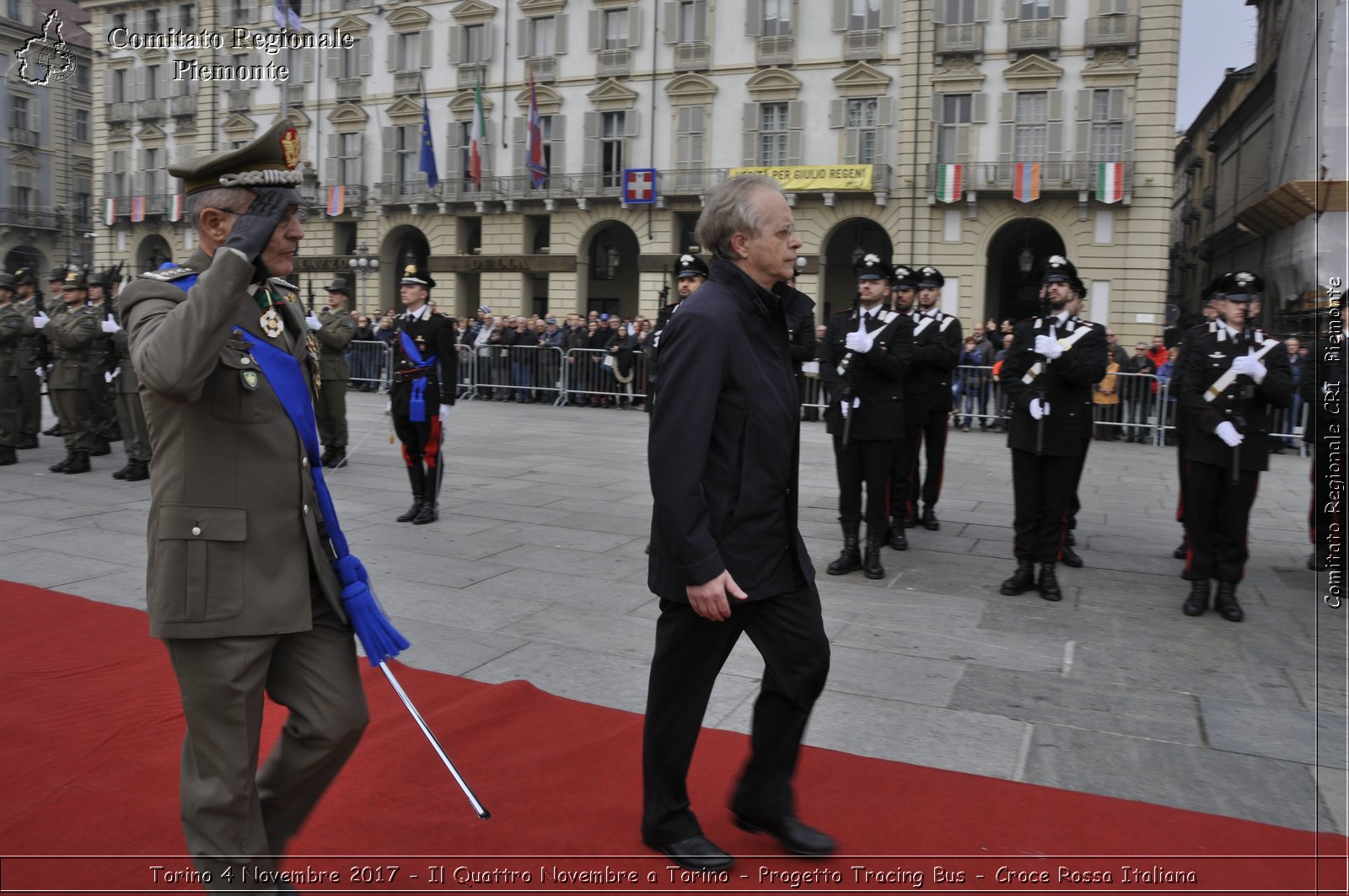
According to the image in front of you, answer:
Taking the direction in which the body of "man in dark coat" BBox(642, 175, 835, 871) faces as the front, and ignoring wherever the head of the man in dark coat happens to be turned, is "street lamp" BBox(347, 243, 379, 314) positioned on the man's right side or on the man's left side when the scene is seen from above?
on the man's left side

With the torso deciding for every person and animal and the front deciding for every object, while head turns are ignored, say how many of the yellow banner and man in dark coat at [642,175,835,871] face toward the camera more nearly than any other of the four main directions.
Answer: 1

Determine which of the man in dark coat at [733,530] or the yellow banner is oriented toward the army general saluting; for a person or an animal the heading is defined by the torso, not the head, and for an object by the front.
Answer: the yellow banner

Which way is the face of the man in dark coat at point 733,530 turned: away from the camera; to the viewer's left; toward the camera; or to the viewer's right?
to the viewer's right

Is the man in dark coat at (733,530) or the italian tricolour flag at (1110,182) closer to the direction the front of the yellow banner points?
the man in dark coat

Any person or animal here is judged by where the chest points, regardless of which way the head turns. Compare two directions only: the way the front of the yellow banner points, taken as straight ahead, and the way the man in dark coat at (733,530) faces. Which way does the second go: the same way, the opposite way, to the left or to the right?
to the left

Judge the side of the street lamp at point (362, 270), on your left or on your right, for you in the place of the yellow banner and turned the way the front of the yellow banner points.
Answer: on your right

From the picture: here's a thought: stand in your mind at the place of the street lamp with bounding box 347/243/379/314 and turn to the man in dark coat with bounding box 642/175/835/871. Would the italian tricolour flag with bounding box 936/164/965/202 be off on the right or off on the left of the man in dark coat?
left

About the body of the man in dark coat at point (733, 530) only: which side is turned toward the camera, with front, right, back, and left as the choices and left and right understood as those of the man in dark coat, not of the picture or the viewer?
right

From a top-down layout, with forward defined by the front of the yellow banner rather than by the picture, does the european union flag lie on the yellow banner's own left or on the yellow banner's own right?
on the yellow banner's own right
